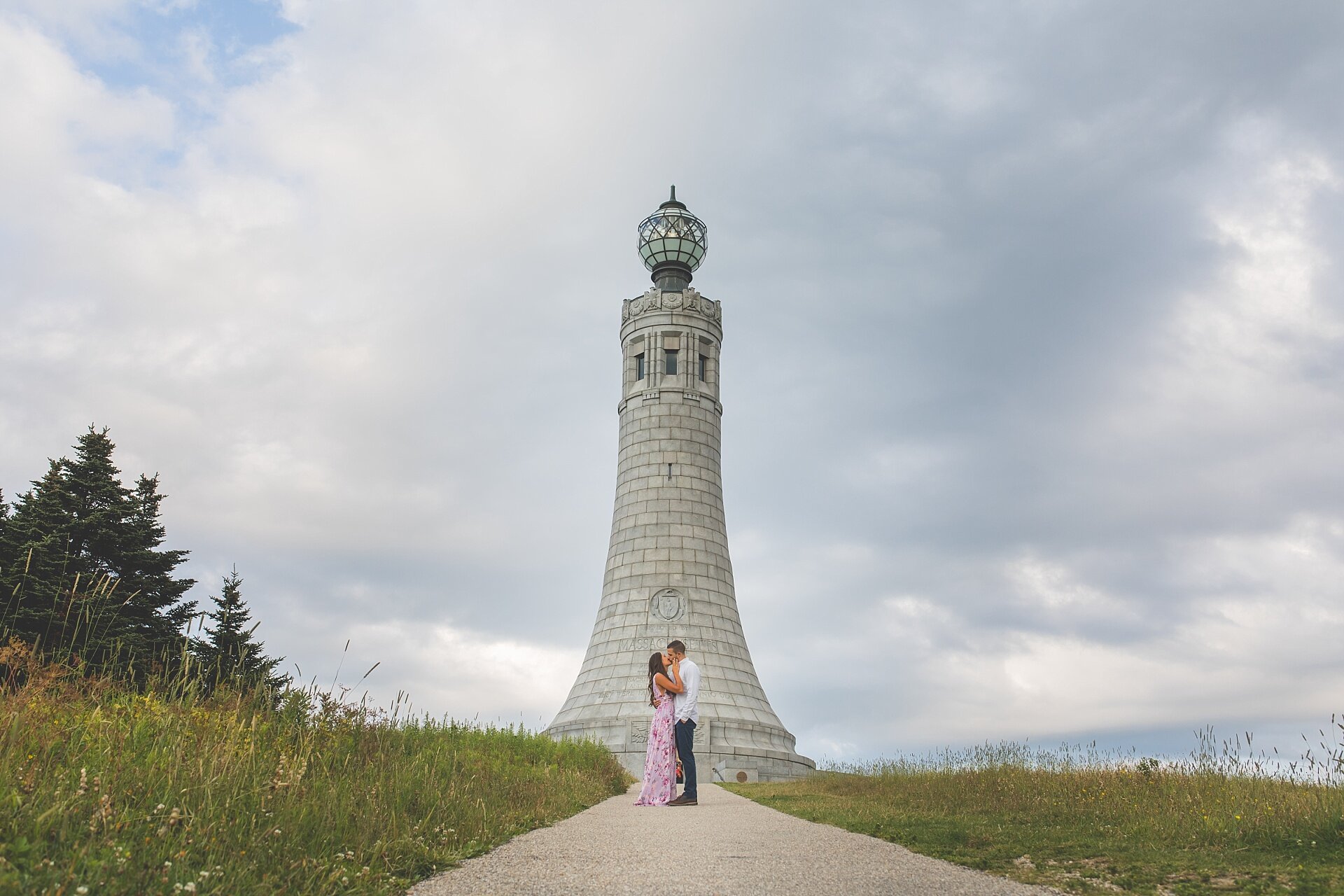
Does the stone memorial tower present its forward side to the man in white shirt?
yes

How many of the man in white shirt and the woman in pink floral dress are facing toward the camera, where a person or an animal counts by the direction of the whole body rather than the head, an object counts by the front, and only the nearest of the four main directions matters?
0

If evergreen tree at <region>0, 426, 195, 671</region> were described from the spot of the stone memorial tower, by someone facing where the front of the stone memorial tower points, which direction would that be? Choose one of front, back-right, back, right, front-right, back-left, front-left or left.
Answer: front-right

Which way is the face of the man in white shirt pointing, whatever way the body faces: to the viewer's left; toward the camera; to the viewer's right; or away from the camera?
to the viewer's left

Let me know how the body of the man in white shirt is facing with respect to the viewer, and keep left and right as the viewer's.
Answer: facing to the left of the viewer

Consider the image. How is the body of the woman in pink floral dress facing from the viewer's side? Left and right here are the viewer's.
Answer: facing to the right of the viewer

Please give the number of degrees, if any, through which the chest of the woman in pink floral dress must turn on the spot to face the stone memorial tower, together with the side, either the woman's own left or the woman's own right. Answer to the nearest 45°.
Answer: approximately 90° to the woman's own left

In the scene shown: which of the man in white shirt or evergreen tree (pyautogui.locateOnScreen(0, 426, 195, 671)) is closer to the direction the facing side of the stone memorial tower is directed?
the man in white shirt

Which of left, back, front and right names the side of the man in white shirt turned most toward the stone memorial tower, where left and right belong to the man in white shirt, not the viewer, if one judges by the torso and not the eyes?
right

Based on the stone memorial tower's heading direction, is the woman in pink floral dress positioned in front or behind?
in front

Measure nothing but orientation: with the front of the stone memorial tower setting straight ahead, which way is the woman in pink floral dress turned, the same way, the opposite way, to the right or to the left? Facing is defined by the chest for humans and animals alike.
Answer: to the left

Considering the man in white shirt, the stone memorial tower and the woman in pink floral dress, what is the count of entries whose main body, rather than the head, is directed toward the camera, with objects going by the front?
1

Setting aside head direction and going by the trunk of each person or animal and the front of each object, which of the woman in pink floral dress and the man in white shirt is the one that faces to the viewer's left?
the man in white shirt
